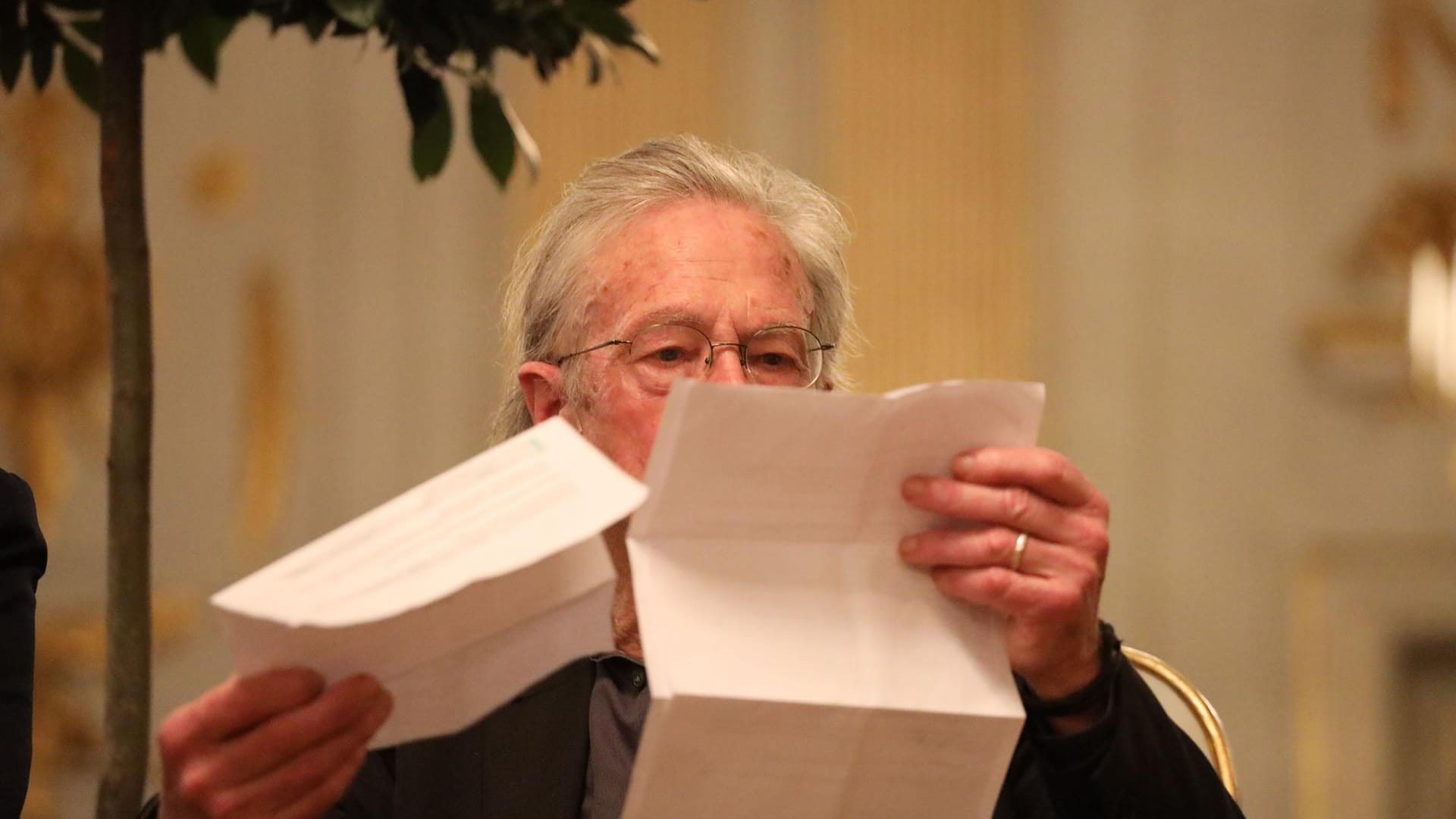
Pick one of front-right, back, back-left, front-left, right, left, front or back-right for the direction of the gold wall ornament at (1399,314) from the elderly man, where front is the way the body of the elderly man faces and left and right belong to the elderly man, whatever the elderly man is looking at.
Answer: back-left

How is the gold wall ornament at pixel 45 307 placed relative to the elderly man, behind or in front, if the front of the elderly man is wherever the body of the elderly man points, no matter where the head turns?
behind

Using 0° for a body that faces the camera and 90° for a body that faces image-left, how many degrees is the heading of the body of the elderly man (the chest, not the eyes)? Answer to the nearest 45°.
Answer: approximately 0°

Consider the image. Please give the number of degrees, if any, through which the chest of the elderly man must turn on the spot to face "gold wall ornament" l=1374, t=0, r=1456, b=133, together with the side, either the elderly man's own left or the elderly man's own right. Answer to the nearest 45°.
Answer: approximately 135° to the elderly man's own left

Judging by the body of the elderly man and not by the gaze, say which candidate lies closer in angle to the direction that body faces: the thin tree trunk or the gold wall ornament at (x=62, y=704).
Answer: the thin tree trunk

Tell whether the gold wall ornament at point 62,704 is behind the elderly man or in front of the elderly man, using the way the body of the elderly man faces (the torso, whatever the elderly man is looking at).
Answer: behind
